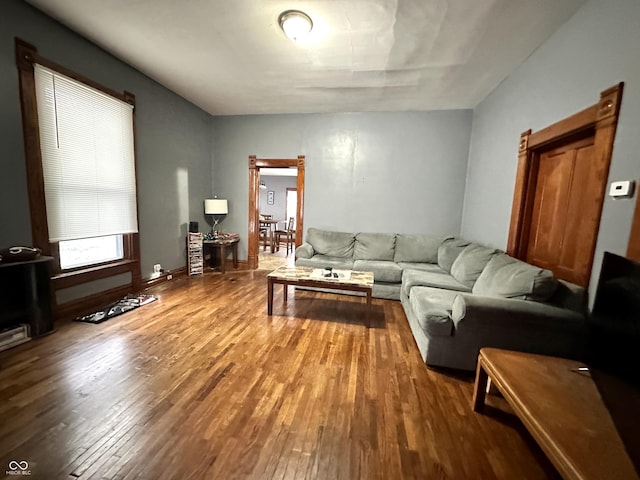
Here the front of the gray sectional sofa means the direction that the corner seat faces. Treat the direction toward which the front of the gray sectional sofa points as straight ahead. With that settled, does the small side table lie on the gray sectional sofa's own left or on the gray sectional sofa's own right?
on the gray sectional sofa's own right

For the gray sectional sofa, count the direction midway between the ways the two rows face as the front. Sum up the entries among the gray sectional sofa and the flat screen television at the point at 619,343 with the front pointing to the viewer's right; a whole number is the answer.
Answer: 0

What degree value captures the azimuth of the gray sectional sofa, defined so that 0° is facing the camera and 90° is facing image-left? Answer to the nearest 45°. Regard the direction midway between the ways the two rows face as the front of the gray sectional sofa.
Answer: approximately 45°

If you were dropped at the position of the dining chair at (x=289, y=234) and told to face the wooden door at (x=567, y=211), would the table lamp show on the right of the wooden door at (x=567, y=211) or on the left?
right

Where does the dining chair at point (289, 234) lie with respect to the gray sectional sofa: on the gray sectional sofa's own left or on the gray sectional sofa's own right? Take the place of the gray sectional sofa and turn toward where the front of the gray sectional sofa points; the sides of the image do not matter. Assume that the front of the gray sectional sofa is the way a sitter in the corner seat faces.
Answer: on the gray sectional sofa's own right

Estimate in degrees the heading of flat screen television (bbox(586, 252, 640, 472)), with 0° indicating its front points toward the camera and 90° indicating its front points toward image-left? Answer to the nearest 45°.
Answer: approximately 45°

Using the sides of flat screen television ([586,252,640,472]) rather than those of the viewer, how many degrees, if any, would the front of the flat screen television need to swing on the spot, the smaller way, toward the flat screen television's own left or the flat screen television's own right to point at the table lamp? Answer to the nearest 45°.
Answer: approximately 45° to the flat screen television's own right

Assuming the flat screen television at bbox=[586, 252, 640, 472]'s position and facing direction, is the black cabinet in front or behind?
in front
